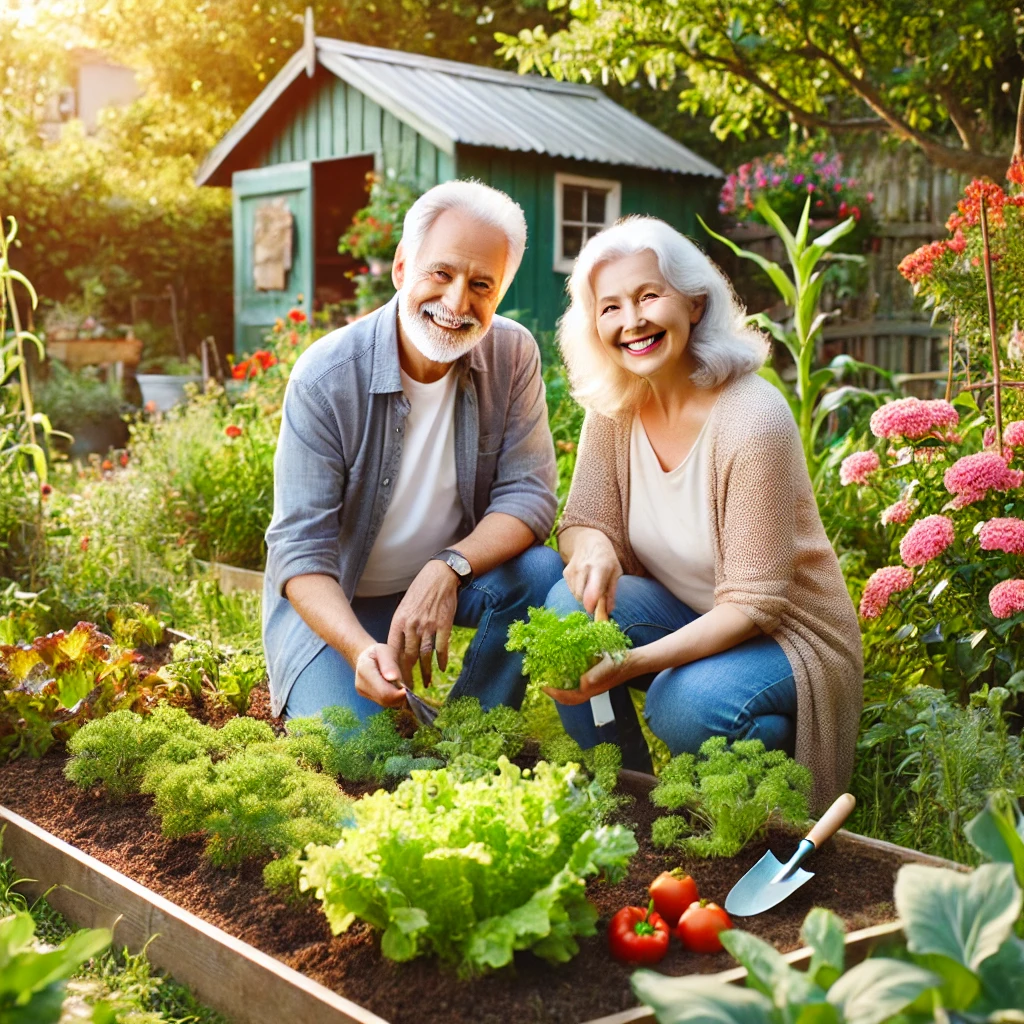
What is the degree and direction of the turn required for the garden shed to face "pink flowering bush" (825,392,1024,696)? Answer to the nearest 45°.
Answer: approximately 45° to its left

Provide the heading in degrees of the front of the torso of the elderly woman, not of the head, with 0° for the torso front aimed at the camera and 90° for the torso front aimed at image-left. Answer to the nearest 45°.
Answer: approximately 45°

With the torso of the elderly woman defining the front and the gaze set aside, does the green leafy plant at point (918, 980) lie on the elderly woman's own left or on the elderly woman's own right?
on the elderly woman's own left

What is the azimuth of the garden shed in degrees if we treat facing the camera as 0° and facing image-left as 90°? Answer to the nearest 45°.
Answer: approximately 45°

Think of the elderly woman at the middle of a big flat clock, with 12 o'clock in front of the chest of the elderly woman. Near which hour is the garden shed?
The garden shed is roughly at 4 o'clock from the elderly woman.

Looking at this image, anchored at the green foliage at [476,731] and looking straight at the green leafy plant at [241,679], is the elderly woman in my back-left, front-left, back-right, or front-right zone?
back-right

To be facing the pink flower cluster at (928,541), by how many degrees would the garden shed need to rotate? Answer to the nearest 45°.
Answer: approximately 45° to its left

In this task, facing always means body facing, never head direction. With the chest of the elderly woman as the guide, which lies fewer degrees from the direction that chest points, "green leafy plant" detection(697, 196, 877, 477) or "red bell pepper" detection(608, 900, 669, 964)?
the red bell pepper

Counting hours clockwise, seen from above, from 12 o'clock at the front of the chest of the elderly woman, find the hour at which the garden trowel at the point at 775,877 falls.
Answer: The garden trowel is roughly at 10 o'clock from the elderly woman.
